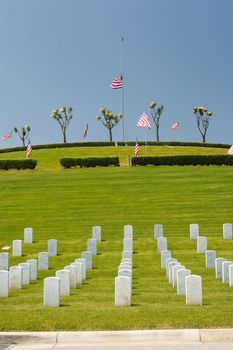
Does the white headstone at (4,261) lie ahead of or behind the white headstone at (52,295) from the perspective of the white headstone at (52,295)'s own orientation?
behind

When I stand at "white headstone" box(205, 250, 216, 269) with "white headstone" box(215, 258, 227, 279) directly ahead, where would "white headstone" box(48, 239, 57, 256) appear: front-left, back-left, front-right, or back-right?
back-right

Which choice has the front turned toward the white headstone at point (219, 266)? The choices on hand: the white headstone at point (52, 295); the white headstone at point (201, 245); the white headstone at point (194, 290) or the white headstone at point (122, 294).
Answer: the white headstone at point (201, 245)

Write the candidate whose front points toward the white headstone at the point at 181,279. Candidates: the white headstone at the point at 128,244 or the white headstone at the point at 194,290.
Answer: the white headstone at the point at 128,244

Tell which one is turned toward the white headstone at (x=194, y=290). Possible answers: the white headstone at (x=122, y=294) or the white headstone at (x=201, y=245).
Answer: the white headstone at (x=201, y=245)

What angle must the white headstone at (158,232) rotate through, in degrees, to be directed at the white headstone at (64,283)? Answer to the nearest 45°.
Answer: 0° — it already faces it

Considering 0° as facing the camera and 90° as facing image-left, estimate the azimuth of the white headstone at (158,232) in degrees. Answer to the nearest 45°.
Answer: approximately 0°

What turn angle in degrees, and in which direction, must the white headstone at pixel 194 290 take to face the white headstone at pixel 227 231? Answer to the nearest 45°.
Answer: approximately 180°
